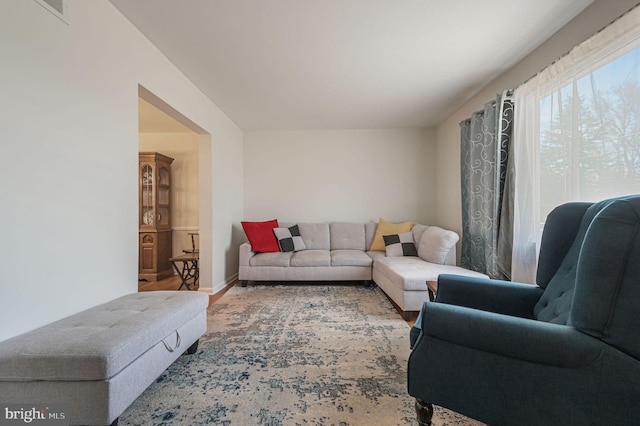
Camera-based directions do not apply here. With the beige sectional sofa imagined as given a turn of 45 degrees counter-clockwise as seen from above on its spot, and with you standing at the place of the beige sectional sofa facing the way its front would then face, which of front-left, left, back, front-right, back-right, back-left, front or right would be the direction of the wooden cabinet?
back-right

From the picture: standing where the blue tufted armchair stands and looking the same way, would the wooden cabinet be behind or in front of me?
in front

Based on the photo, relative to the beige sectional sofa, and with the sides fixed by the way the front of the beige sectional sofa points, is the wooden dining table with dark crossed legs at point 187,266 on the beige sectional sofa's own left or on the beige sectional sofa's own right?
on the beige sectional sofa's own right

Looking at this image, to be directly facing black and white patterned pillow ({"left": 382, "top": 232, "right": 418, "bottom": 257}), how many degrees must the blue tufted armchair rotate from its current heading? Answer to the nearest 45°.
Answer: approximately 45° to its right

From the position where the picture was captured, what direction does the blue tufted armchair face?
facing to the left of the viewer

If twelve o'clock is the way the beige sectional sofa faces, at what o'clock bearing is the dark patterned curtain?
The dark patterned curtain is roughly at 10 o'clock from the beige sectional sofa.

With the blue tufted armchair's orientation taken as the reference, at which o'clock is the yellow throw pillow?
The yellow throw pillow is roughly at 2 o'clock from the blue tufted armchair.

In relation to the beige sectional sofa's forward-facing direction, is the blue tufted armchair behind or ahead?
ahead
